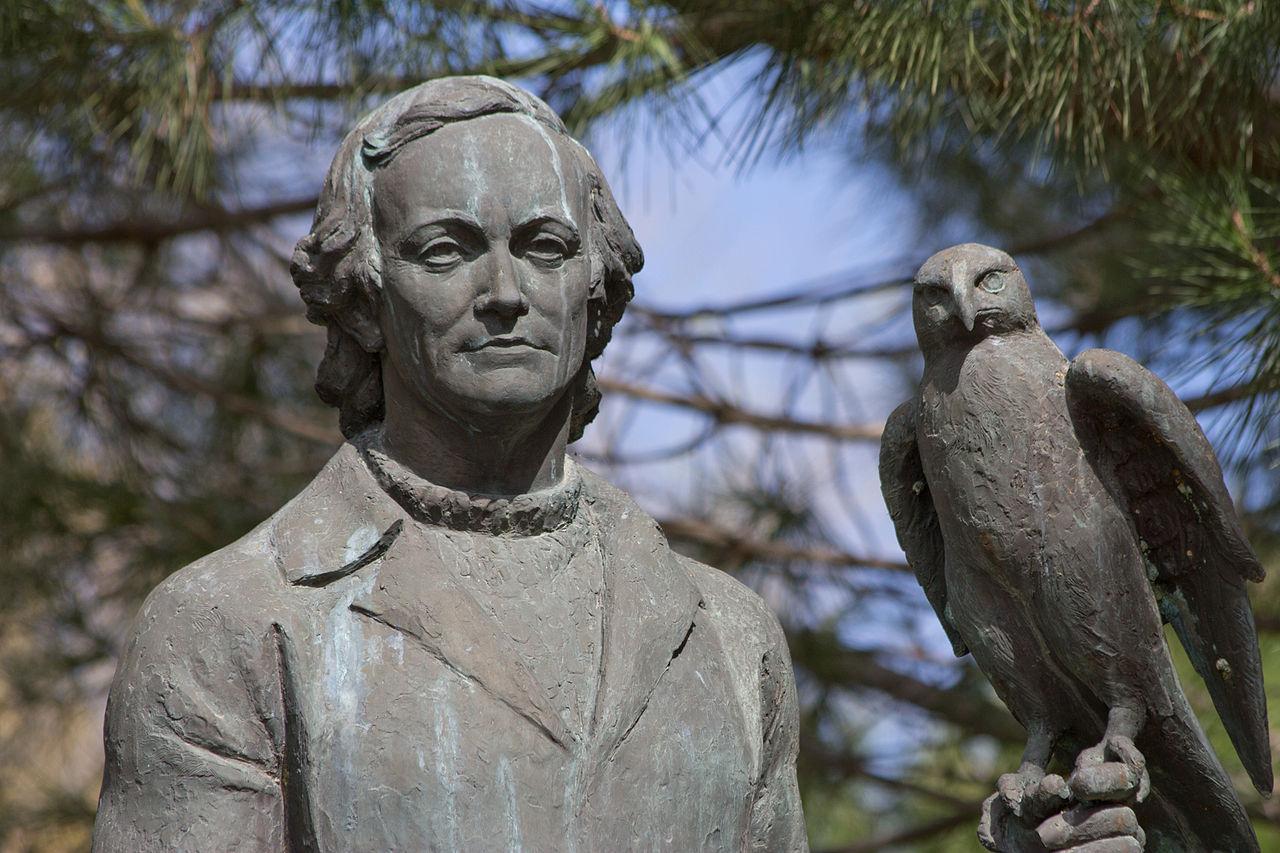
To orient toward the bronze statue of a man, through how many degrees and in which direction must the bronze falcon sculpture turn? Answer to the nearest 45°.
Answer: approximately 45° to its right

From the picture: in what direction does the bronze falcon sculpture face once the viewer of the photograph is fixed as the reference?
facing the viewer and to the left of the viewer
